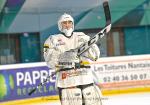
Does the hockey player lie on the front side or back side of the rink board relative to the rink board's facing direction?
on the front side

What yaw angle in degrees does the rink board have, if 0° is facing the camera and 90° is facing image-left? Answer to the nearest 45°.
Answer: approximately 0°

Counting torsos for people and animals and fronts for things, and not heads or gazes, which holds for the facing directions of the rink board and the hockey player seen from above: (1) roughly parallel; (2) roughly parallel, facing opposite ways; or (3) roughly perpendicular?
roughly parallel

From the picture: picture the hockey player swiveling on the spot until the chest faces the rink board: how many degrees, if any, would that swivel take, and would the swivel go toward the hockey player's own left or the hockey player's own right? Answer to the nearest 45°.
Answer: approximately 180°

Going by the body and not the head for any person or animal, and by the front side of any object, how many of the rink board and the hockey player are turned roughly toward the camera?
2
